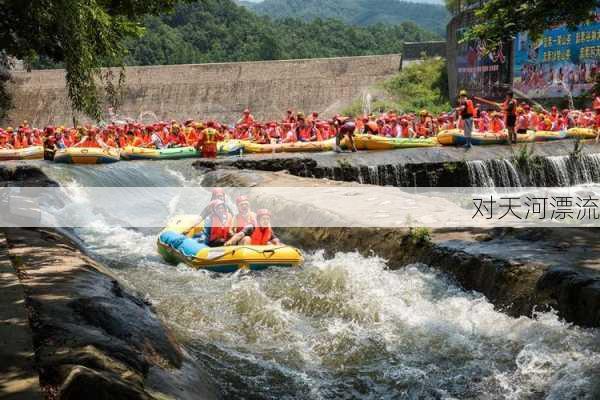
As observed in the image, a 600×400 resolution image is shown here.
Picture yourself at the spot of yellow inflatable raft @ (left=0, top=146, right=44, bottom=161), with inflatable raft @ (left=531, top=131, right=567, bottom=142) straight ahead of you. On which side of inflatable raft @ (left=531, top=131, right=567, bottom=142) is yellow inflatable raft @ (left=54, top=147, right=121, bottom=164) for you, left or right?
right

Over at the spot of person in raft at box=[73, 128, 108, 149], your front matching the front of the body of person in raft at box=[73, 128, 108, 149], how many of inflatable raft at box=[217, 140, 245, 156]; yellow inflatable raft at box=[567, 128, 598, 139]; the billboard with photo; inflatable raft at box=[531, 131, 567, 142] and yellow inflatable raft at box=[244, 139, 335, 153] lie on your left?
5

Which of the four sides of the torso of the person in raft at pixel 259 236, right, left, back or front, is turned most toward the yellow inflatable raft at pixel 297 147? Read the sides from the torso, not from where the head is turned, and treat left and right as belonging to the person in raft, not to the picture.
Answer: back

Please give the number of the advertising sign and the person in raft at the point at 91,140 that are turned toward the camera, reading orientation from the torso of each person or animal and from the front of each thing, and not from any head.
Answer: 2

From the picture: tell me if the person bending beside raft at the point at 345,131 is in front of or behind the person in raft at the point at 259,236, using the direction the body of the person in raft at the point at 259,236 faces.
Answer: behind

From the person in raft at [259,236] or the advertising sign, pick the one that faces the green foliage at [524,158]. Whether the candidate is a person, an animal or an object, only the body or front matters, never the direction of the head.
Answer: the advertising sign

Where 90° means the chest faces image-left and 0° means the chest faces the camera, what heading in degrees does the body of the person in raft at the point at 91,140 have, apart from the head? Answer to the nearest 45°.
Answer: approximately 0°

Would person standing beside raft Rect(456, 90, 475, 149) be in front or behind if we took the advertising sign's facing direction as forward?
in front

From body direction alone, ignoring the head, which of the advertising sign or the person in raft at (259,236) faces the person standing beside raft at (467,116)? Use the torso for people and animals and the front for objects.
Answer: the advertising sign

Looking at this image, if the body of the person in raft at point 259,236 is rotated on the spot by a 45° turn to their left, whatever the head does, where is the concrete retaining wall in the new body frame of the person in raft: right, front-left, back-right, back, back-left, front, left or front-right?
back-left

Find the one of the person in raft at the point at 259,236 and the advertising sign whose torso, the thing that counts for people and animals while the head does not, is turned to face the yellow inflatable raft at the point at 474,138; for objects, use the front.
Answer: the advertising sign

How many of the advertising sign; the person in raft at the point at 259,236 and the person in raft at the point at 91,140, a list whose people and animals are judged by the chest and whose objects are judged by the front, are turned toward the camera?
3
